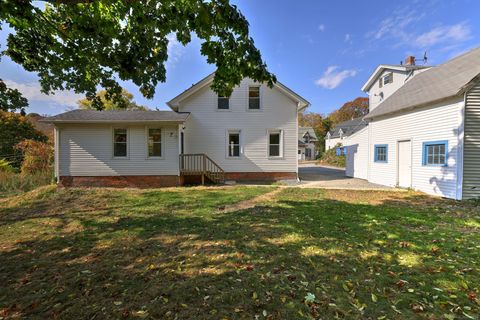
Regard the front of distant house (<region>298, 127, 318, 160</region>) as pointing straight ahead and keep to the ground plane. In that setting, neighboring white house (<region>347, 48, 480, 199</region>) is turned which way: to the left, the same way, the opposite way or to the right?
to the right

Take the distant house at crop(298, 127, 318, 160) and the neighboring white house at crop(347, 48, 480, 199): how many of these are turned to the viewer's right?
0

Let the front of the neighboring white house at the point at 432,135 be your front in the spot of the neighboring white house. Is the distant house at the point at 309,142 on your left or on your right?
on your right

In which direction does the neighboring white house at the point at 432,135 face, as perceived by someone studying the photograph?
facing the viewer and to the left of the viewer

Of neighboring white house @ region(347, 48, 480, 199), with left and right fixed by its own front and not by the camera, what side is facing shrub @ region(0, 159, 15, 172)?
front

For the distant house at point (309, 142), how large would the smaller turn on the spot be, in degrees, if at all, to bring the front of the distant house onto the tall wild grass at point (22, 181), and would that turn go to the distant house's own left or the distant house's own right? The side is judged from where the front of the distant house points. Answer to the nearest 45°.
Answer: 0° — it already faces it

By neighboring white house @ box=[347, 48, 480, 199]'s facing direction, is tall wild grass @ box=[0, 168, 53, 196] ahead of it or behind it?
ahead

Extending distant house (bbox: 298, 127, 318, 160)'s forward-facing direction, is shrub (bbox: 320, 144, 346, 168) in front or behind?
in front

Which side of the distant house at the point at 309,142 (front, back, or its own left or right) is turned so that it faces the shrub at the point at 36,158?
front

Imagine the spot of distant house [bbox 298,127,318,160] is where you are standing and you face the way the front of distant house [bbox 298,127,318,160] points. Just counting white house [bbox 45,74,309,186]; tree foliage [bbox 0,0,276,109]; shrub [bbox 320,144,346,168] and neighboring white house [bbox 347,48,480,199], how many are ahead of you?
4
